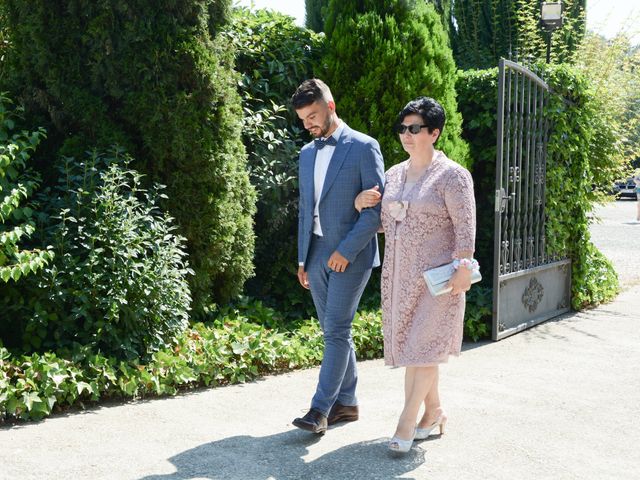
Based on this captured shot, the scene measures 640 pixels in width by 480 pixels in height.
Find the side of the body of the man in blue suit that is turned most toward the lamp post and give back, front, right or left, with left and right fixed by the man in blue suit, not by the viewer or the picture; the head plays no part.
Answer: back

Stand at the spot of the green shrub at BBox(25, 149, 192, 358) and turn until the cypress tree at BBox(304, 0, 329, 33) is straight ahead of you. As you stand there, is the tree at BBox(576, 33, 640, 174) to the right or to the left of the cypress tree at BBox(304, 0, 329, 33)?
right

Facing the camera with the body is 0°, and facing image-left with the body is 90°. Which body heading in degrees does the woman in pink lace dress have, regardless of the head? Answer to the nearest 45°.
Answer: approximately 45°

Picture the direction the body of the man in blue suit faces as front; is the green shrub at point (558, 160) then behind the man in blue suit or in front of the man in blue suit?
behind

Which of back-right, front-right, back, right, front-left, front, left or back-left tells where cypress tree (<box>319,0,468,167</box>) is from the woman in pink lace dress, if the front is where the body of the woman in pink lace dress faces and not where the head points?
back-right

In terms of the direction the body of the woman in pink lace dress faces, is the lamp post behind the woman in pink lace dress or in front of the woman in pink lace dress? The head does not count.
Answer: behind

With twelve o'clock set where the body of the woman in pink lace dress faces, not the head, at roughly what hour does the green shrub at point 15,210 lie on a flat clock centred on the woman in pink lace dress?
The green shrub is roughly at 2 o'clock from the woman in pink lace dress.

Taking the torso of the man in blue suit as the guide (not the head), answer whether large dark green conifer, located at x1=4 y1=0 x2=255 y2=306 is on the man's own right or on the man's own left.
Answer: on the man's own right
